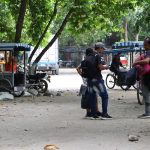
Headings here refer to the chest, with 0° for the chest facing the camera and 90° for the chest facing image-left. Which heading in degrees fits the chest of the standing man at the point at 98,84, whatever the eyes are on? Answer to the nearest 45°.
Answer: approximately 270°

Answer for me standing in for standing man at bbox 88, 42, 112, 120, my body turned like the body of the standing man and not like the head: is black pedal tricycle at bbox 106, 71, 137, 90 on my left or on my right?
on my left

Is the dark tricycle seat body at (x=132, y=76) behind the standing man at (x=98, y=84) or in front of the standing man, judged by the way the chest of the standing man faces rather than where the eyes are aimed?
in front

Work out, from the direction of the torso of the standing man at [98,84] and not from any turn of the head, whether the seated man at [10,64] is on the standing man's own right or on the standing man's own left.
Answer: on the standing man's own left

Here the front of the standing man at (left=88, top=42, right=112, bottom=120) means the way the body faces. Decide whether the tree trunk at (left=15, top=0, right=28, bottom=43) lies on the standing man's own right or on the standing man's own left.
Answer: on the standing man's own left
